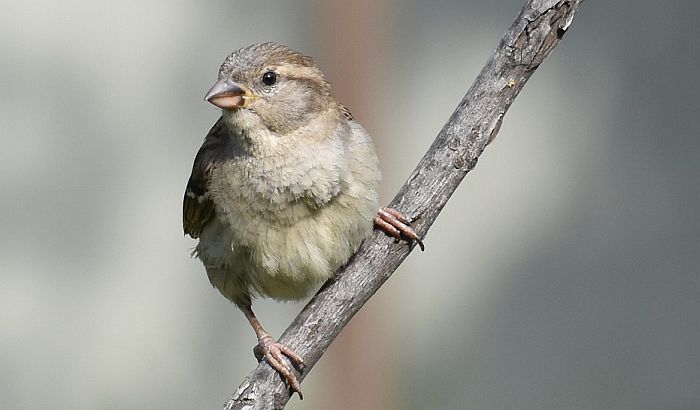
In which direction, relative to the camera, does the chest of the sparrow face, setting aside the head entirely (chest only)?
toward the camera
